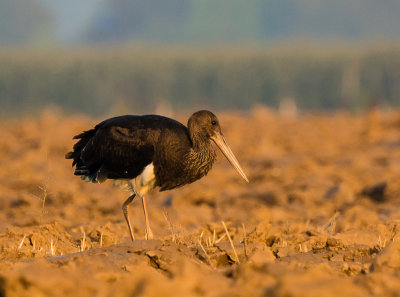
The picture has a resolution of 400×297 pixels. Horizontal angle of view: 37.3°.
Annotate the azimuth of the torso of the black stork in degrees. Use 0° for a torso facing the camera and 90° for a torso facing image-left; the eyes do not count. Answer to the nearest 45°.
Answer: approximately 270°
